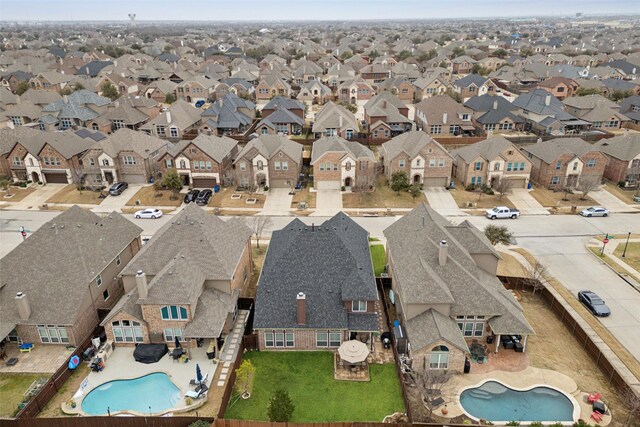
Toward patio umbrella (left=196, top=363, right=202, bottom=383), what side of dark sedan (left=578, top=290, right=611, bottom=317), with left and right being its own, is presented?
right

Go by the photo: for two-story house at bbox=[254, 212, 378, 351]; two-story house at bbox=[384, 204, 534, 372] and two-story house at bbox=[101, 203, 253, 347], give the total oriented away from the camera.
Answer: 3

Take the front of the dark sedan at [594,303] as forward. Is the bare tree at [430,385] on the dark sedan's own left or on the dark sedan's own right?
on the dark sedan's own right

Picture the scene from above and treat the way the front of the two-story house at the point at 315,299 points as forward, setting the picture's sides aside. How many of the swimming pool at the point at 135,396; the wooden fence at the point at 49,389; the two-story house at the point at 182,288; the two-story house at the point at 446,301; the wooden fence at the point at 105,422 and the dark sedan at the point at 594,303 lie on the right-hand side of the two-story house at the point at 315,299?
2

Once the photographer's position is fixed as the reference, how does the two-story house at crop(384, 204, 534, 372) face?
facing away from the viewer

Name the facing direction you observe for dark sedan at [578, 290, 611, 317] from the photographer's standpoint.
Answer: facing the viewer and to the right of the viewer

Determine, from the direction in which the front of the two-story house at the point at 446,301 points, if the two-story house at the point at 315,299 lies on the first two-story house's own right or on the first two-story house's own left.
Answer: on the first two-story house's own left

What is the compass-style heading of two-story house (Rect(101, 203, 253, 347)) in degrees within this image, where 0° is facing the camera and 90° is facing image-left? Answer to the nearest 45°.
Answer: approximately 180°

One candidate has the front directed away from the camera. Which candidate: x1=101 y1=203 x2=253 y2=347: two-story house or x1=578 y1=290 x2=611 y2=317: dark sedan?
the two-story house

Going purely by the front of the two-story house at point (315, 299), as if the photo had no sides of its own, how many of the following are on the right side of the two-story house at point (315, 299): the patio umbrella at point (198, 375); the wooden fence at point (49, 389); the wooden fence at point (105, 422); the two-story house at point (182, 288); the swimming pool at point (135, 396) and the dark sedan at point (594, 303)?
1

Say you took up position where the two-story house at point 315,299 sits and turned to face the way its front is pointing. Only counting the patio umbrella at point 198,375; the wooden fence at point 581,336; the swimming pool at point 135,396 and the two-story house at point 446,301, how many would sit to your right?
2

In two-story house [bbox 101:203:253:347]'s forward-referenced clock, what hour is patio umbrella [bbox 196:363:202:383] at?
The patio umbrella is roughly at 6 o'clock from the two-story house.

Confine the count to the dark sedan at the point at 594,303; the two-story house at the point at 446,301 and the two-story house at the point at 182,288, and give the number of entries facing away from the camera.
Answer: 2

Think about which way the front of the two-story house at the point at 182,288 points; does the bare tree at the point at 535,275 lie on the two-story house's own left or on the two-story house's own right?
on the two-story house's own right
